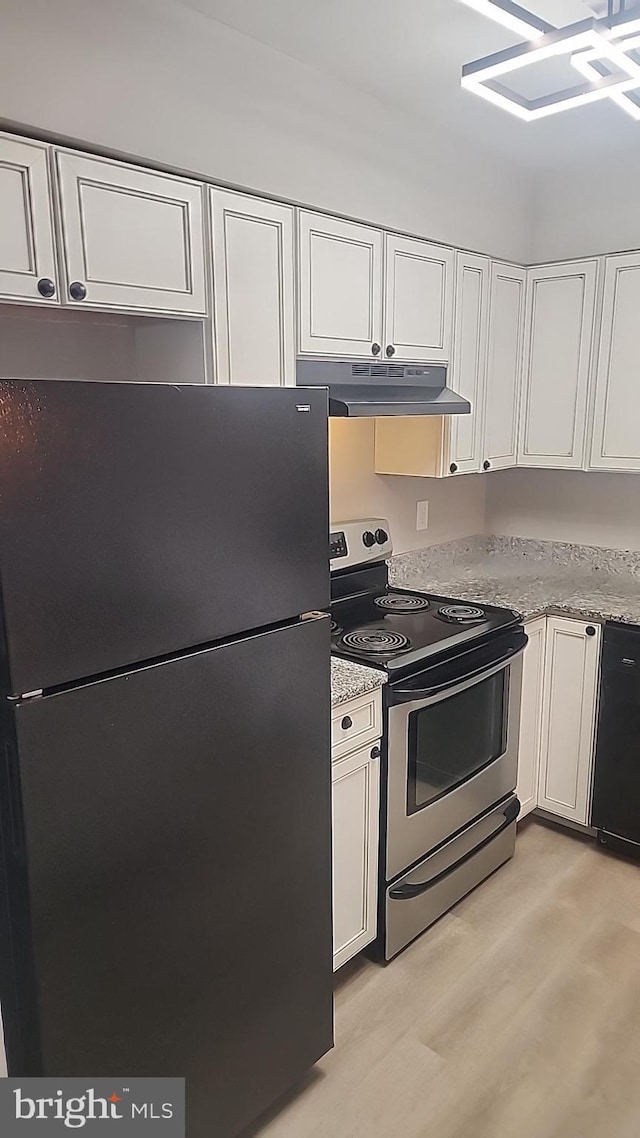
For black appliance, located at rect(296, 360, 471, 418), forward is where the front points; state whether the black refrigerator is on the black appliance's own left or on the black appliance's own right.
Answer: on the black appliance's own right

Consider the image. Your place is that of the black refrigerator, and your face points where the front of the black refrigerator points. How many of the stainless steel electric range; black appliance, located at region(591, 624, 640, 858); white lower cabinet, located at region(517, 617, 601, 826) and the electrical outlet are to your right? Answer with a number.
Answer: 0

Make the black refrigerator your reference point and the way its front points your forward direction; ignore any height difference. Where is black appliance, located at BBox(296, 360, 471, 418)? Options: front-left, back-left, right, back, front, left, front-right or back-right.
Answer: left

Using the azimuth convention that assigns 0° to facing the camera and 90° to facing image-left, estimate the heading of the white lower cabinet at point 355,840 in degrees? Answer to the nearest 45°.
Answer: approximately 315°

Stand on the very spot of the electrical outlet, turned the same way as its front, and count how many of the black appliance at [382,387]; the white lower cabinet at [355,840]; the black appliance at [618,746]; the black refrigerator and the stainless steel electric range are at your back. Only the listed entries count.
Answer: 0

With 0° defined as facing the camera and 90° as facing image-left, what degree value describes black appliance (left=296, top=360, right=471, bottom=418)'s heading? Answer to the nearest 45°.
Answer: approximately 315°

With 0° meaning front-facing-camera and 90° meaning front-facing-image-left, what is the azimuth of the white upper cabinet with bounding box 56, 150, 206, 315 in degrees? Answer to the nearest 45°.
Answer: approximately 315°

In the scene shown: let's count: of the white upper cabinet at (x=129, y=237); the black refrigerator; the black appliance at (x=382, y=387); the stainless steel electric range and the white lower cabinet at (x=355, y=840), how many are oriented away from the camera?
0

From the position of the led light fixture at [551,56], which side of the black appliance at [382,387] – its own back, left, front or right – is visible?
front

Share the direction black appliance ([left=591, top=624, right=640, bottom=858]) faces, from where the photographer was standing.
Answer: facing the viewer and to the left of the viewer

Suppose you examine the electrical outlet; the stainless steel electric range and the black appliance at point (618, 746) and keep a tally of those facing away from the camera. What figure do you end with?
0

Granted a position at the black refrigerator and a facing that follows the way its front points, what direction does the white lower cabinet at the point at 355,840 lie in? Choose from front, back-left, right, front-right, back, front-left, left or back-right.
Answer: left

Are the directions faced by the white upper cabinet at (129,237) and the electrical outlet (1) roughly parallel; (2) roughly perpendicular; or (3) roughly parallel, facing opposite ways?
roughly parallel

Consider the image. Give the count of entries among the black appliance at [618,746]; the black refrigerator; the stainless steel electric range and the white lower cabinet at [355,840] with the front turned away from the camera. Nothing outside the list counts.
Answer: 0

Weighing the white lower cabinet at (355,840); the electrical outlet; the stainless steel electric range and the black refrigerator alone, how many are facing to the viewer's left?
0

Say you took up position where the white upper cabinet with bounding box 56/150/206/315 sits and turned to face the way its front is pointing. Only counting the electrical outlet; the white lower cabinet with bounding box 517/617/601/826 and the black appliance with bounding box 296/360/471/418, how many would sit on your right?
0

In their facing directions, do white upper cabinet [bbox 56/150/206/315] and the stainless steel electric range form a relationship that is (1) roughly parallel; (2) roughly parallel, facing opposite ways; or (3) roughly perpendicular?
roughly parallel
